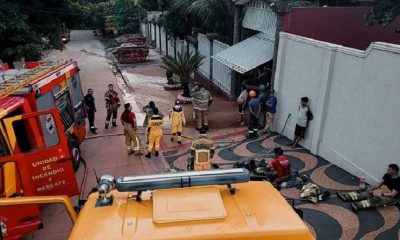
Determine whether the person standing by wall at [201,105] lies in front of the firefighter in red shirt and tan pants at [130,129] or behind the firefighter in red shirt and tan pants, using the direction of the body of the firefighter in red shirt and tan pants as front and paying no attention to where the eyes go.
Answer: in front

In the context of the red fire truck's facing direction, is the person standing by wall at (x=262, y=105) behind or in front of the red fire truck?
behind

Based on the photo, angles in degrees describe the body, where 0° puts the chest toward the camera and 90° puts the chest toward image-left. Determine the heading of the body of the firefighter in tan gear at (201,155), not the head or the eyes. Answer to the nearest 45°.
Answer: approximately 180°

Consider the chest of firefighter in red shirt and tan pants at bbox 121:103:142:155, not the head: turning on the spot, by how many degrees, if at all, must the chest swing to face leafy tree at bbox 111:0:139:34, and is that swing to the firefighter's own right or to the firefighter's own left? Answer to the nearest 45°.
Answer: approximately 45° to the firefighter's own left

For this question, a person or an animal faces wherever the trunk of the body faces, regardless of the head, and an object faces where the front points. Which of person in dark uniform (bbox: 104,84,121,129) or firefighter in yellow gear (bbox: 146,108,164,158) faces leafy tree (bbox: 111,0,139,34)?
the firefighter in yellow gear

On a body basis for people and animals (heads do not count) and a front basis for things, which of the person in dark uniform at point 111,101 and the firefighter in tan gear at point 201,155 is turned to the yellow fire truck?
the person in dark uniform

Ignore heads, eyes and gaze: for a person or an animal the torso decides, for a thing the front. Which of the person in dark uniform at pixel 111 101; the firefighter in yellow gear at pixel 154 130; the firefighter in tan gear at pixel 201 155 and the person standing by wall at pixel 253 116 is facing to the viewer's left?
the person standing by wall

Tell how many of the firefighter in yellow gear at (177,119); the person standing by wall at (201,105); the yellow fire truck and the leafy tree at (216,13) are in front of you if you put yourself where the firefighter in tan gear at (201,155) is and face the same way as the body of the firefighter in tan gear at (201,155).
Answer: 3

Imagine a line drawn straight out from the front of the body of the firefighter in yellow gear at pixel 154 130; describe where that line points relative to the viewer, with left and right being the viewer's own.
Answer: facing away from the viewer

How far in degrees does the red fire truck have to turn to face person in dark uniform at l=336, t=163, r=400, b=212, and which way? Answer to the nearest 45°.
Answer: approximately 90° to its left

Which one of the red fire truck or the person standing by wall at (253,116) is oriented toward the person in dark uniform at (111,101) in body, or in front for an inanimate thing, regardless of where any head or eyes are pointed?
the person standing by wall

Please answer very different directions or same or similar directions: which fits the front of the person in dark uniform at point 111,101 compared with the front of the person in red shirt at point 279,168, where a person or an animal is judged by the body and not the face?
very different directions

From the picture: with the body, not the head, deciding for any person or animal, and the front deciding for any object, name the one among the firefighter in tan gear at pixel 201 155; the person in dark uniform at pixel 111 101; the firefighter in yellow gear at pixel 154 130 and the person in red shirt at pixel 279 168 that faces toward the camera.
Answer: the person in dark uniform

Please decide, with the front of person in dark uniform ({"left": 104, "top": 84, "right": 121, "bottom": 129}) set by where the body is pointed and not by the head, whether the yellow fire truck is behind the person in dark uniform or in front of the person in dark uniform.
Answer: in front
